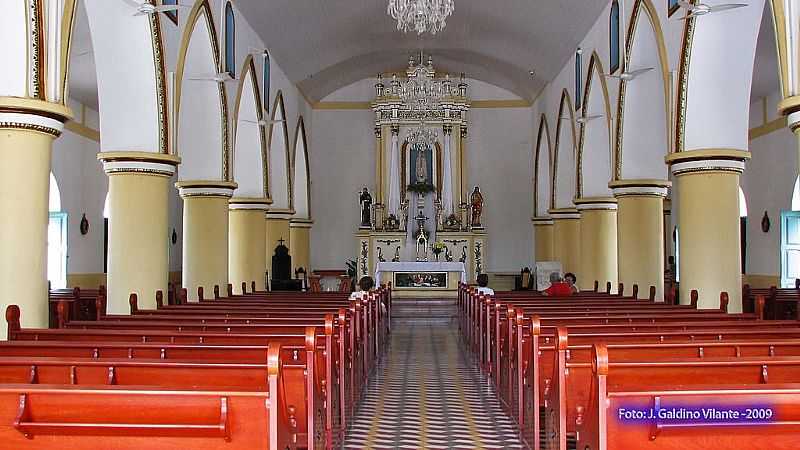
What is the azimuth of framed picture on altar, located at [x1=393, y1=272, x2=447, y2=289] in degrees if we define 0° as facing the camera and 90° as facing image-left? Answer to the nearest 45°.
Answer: approximately 0°

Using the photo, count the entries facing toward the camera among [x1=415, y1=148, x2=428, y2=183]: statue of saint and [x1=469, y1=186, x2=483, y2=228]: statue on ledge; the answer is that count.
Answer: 2

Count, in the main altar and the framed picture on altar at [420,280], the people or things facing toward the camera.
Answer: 2

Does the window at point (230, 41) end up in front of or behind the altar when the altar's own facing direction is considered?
in front

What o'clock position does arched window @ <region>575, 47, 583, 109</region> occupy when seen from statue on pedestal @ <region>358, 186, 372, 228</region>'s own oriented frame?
The arched window is roughly at 11 o'clock from the statue on pedestal.

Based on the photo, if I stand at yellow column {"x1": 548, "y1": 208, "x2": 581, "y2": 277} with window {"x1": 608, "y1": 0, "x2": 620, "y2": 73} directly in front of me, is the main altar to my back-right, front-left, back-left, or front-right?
back-right

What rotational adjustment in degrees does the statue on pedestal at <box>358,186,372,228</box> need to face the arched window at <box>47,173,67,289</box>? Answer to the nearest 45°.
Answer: approximately 45° to its right

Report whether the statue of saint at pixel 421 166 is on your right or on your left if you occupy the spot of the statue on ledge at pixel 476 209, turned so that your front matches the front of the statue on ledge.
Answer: on your right

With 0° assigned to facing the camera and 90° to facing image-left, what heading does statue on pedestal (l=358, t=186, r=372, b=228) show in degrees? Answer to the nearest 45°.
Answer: approximately 0°

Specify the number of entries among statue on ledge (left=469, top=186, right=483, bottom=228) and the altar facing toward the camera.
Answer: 2

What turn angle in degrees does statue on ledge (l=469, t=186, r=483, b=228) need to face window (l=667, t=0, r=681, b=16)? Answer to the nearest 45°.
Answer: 0° — it already faces it

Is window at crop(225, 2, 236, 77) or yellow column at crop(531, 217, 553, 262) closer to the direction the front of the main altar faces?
the window

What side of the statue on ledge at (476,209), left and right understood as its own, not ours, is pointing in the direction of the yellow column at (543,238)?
left

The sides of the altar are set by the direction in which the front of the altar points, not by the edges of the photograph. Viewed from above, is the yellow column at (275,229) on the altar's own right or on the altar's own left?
on the altar's own right

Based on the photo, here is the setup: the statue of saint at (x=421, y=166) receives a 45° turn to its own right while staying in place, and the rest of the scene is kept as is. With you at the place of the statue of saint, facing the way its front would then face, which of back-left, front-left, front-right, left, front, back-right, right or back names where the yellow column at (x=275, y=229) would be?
front

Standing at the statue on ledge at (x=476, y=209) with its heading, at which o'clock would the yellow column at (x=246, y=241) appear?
The yellow column is roughly at 1 o'clock from the statue on ledge.

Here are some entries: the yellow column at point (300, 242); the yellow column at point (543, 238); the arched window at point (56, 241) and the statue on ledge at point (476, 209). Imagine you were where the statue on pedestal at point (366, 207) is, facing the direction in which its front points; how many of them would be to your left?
2

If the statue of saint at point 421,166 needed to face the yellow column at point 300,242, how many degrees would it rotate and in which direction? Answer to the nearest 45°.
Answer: approximately 90° to its right
